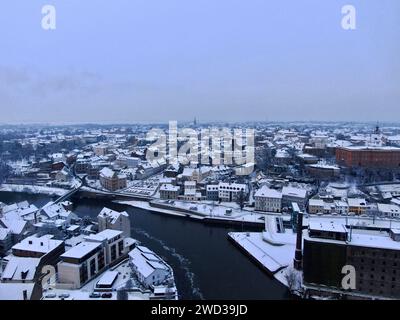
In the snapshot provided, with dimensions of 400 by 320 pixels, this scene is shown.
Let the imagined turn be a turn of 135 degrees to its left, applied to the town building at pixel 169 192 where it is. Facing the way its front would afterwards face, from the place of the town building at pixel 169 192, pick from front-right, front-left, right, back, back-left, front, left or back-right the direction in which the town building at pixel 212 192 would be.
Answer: front-right

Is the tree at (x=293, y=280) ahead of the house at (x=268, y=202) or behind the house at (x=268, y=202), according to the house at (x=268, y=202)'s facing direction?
ahead

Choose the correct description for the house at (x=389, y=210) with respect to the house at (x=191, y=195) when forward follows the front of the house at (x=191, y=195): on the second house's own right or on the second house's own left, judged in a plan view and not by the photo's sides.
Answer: on the second house's own left

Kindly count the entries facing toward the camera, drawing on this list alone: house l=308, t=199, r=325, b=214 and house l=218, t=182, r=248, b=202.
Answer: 2

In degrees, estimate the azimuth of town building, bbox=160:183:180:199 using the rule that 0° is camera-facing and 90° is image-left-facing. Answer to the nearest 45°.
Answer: approximately 0°

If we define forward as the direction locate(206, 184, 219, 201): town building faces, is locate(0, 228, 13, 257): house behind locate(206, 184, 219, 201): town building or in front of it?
in front

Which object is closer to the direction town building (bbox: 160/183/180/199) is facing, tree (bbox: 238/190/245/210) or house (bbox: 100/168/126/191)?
the tree

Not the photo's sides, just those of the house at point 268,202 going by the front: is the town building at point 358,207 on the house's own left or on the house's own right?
on the house's own left

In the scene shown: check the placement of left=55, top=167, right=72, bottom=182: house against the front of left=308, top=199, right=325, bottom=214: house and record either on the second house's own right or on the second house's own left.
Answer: on the second house's own right

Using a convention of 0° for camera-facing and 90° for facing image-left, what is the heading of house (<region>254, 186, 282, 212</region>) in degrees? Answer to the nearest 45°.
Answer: approximately 0°

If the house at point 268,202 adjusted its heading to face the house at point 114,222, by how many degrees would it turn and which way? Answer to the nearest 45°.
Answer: approximately 45° to its right
